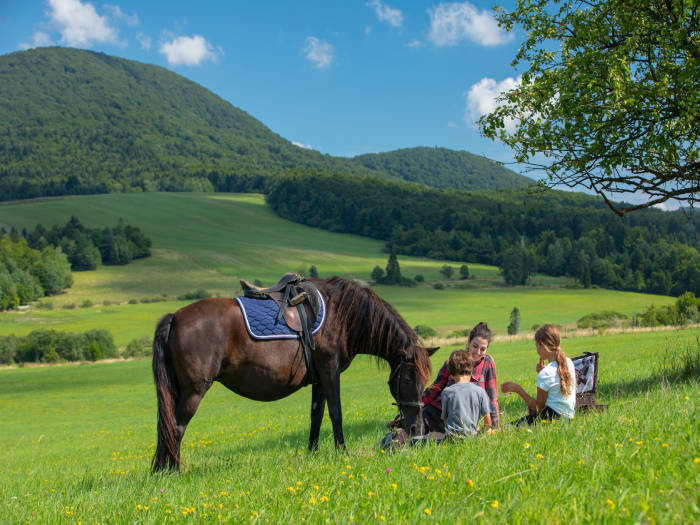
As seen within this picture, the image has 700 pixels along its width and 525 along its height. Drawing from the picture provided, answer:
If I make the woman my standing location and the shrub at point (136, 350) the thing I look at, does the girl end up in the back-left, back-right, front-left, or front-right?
back-right

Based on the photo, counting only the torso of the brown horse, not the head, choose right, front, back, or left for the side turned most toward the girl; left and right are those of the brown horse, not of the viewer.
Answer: front

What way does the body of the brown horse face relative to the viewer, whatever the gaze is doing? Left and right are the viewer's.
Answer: facing to the right of the viewer

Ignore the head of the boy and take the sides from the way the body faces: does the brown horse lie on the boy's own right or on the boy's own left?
on the boy's own left

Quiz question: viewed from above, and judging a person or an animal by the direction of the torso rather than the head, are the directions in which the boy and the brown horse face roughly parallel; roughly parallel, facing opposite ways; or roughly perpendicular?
roughly perpendicular

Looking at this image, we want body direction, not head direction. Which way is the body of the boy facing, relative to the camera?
away from the camera

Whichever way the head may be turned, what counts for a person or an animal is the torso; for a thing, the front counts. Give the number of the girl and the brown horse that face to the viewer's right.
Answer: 1

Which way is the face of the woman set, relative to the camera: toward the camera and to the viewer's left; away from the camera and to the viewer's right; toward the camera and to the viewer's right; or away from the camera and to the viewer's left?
toward the camera and to the viewer's left

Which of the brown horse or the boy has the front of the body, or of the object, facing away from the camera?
the boy
